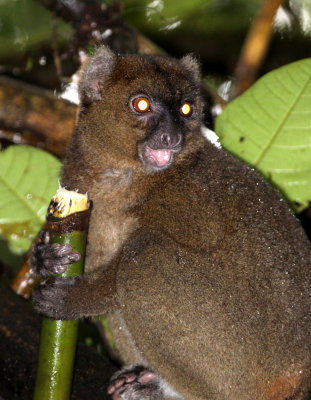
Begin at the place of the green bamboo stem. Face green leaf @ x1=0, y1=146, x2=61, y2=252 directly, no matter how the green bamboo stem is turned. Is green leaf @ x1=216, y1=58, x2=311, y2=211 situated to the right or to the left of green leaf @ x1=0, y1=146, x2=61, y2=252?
right

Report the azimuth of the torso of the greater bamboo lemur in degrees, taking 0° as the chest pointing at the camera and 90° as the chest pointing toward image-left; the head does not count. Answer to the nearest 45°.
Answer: approximately 90°

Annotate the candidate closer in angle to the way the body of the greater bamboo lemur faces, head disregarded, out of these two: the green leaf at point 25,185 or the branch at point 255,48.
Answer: the green leaf

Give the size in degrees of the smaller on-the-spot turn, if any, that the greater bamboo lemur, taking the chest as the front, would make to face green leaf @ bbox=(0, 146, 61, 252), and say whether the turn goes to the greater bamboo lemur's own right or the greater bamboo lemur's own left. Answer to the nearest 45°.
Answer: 0° — it already faces it

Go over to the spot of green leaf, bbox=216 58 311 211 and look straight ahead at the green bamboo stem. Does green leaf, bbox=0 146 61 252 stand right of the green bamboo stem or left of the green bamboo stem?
right
